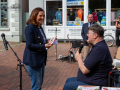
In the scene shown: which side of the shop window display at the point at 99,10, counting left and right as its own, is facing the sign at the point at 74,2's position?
right

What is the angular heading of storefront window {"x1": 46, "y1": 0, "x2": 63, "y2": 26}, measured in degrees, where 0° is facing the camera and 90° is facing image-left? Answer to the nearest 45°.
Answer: approximately 0°

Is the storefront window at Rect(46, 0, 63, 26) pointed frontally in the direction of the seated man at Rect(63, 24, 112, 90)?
yes

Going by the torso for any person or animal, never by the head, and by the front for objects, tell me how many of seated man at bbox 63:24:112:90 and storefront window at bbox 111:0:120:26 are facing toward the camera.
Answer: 1

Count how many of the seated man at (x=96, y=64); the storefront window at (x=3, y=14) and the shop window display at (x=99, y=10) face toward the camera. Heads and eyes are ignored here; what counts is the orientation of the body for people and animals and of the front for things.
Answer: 2

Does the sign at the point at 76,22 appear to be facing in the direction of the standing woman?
yes

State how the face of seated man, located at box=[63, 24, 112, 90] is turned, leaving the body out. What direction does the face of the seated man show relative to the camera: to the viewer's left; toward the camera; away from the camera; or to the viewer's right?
to the viewer's left

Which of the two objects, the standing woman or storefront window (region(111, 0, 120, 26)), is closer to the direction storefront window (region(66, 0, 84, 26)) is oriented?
the standing woman

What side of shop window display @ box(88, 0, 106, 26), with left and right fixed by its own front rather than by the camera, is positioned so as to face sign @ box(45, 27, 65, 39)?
right

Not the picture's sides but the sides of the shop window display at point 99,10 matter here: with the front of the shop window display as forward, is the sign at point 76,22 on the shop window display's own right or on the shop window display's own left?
on the shop window display's own right

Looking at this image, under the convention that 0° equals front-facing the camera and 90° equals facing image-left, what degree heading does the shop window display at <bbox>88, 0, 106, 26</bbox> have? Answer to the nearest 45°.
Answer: approximately 0°
